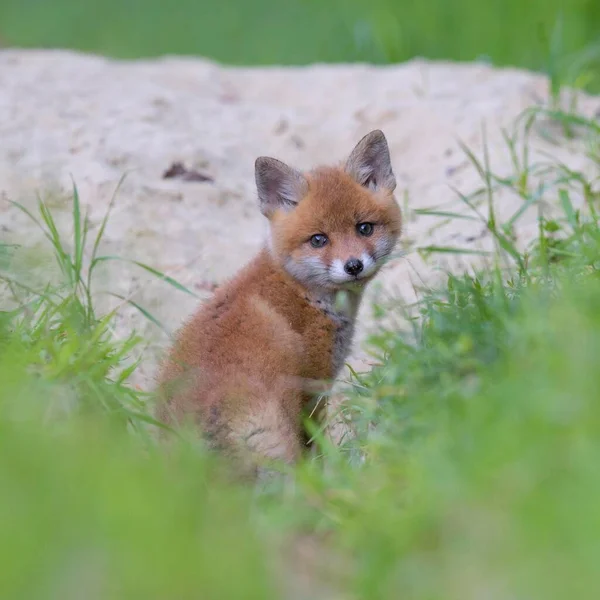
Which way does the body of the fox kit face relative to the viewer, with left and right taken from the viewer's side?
facing to the right of the viewer

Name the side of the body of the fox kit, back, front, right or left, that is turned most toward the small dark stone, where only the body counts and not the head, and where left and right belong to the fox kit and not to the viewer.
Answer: left
